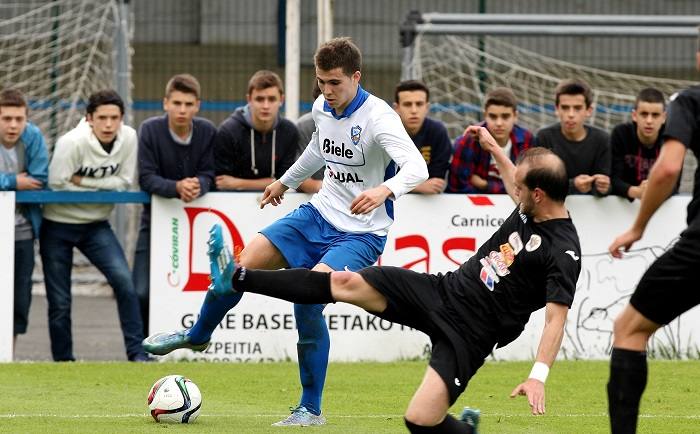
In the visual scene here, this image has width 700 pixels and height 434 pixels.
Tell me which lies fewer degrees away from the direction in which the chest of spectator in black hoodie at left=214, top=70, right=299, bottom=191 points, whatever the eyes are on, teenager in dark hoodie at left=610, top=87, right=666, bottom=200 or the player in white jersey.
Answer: the player in white jersey

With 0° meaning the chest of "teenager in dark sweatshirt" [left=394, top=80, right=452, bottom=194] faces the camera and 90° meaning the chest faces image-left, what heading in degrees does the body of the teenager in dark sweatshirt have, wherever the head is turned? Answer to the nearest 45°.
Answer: approximately 0°

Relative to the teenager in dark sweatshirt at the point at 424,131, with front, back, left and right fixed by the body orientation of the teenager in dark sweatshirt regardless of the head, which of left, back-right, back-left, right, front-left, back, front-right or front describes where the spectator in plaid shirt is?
left

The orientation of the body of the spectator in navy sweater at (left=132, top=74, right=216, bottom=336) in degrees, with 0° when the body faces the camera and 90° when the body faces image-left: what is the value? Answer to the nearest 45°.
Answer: approximately 0°

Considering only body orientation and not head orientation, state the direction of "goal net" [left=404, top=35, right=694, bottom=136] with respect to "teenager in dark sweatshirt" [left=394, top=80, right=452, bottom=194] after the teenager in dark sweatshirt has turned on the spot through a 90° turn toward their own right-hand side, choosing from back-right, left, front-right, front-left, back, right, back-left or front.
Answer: right

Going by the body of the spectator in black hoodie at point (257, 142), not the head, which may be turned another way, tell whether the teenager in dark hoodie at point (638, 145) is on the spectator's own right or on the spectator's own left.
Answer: on the spectator's own left

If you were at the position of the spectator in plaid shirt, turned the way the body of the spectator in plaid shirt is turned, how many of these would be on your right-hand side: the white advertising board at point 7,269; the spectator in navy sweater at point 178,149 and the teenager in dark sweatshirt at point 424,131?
3
